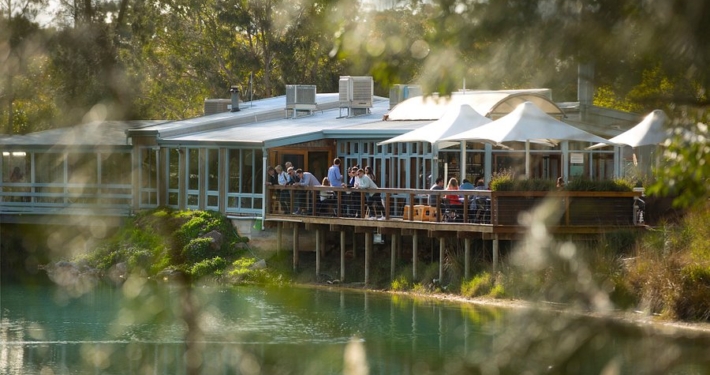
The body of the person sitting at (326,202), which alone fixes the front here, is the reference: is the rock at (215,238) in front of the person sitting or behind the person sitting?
behind

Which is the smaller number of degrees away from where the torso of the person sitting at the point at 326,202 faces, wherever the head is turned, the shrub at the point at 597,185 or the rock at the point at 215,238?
the shrub

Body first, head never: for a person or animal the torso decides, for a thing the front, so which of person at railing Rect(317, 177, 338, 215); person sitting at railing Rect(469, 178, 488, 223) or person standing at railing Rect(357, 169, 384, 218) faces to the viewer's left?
person standing at railing Rect(357, 169, 384, 218)

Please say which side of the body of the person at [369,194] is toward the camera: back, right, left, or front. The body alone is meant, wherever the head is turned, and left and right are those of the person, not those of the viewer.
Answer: left

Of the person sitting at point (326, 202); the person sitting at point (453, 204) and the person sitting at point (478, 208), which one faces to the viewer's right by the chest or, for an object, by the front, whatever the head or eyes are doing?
the person sitting at point (326, 202)

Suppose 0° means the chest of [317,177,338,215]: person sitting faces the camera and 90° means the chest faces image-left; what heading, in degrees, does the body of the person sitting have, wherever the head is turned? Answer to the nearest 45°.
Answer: approximately 270°
